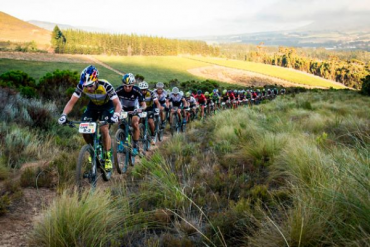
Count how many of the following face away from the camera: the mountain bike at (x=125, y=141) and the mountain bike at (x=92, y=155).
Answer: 0

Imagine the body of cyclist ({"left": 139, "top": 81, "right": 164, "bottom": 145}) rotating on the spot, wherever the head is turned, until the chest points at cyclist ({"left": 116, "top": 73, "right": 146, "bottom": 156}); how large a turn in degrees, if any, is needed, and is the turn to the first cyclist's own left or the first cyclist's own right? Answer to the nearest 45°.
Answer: approximately 45° to the first cyclist's own left

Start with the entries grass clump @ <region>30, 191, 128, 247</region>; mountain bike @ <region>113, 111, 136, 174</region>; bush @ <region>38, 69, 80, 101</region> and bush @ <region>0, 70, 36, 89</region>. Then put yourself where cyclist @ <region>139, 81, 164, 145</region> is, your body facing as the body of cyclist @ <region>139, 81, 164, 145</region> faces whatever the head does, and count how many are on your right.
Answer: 2

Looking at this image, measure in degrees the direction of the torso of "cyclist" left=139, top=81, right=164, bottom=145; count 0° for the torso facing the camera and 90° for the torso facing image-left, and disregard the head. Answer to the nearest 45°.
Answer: approximately 45°

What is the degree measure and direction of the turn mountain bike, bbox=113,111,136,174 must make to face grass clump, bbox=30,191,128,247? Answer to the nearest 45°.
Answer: approximately 45° to its left

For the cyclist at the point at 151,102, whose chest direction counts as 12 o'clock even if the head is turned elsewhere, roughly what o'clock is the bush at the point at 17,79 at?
The bush is roughly at 3 o'clock from the cyclist.

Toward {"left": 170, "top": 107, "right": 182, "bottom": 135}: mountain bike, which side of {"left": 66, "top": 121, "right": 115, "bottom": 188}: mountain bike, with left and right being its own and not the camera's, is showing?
back

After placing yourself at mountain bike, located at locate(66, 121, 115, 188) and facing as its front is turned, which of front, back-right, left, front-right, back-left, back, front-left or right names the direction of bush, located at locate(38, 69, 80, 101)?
back-right

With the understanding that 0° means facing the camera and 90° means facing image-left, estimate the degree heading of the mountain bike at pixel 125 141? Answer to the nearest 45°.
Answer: approximately 45°

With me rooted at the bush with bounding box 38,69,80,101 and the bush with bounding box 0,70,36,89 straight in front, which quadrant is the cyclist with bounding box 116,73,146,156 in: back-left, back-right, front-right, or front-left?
back-left

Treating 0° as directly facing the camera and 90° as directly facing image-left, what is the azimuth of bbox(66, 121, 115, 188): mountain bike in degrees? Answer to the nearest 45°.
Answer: approximately 45°

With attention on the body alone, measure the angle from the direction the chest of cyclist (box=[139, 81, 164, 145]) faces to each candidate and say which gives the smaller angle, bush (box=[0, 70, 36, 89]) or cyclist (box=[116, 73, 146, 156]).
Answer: the cyclist

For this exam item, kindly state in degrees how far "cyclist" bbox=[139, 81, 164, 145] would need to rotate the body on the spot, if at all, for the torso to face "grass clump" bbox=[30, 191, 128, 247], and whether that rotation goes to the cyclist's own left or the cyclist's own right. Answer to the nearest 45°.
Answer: approximately 45° to the cyclist's own left

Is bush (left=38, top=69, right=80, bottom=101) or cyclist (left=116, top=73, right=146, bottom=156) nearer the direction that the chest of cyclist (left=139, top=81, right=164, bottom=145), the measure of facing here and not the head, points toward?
the cyclist
